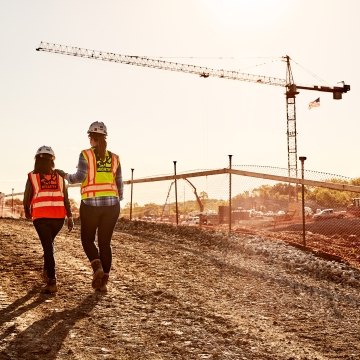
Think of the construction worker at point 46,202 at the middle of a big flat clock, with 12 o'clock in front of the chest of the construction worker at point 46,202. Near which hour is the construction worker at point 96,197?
the construction worker at point 96,197 is roughly at 4 o'clock from the construction worker at point 46,202.

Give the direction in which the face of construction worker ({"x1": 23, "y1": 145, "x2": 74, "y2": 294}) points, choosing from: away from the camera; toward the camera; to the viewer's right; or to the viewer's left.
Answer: away from the camera

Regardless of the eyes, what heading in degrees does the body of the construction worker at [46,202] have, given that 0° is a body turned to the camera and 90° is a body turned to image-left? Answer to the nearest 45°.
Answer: approximately 180°
